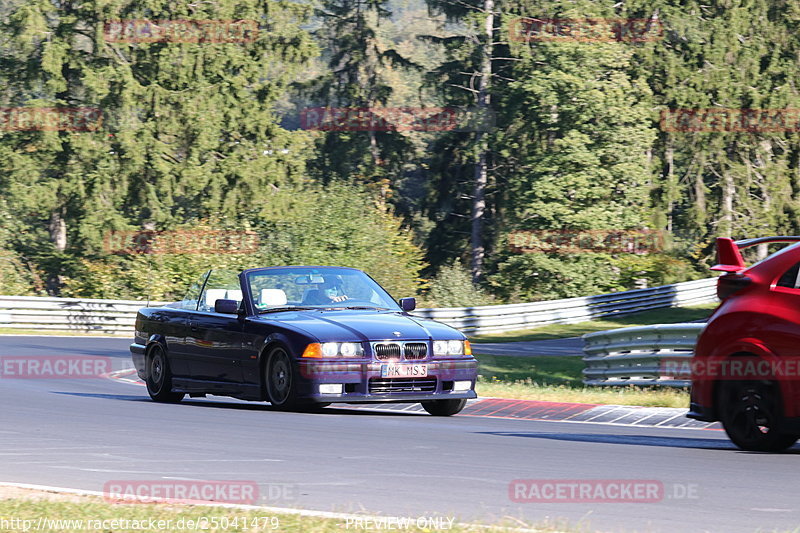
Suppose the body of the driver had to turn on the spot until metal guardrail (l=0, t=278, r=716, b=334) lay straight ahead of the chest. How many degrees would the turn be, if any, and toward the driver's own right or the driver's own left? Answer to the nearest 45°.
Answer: approximately 135° to the driver's own left

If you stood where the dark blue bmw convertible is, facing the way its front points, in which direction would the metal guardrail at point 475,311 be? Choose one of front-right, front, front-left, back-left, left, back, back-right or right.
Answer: back-left

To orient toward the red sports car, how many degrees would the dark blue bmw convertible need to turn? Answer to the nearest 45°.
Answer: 0° — it already faces it

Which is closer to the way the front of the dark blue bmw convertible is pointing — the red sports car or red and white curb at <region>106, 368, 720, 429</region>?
the red sports car
